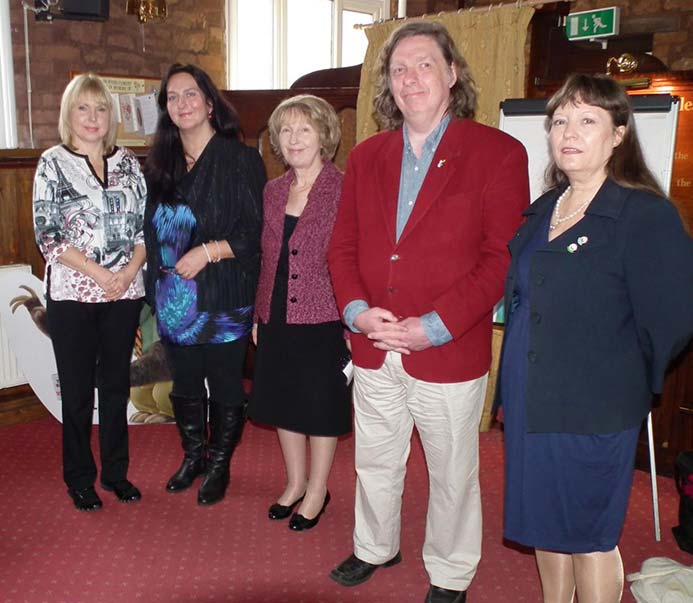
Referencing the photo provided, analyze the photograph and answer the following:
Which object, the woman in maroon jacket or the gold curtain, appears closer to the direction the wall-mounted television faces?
the woman in maroon jacket

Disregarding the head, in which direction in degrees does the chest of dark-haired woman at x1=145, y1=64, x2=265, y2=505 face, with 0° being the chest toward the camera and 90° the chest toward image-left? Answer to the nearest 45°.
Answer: approximately 45°

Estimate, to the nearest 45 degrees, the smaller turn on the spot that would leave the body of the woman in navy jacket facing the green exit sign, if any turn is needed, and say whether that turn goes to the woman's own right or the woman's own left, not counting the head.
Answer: approximately 135° to the woman's own right

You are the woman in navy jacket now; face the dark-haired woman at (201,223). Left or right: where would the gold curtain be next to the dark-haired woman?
right

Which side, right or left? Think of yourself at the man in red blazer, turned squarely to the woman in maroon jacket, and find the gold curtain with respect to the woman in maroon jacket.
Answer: right

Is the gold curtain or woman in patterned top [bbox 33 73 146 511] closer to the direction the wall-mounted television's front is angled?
the woman in patterned top

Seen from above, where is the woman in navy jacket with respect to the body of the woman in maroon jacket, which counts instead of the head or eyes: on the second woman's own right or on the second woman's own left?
on the second woman's own left
